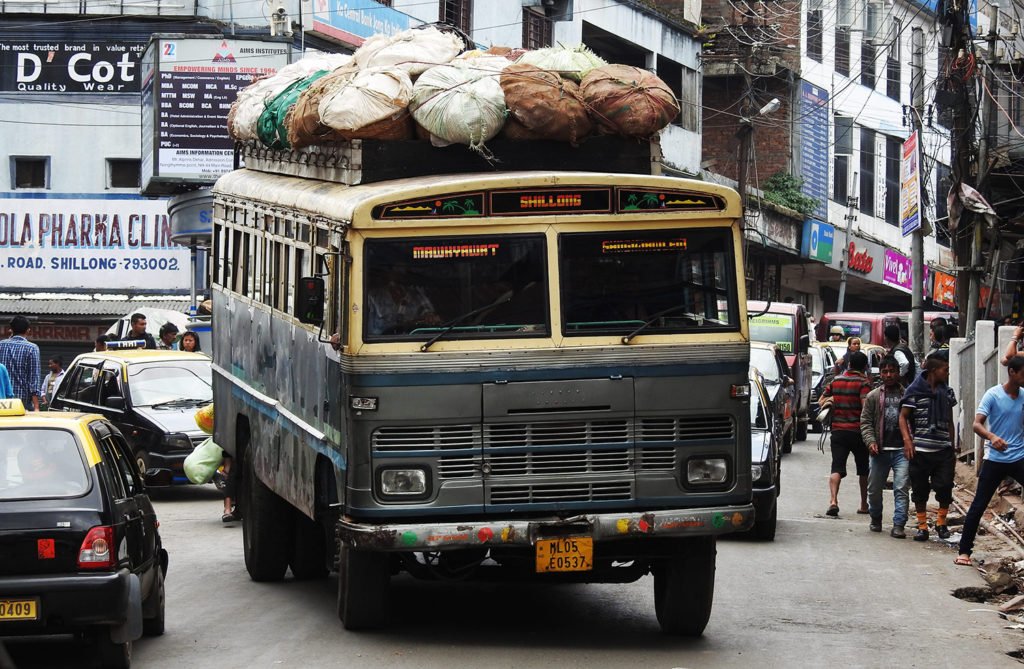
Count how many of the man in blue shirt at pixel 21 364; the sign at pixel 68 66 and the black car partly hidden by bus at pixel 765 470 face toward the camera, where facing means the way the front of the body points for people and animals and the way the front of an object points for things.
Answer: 2

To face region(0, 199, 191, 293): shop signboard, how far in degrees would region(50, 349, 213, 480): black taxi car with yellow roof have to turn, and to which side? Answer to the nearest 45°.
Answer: approximately 135° to its left

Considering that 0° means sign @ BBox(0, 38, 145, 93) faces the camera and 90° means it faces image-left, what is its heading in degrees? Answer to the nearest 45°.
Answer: approximately 0°
